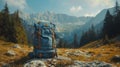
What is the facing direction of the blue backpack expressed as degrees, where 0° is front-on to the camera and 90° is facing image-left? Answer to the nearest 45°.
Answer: approximately 0°
